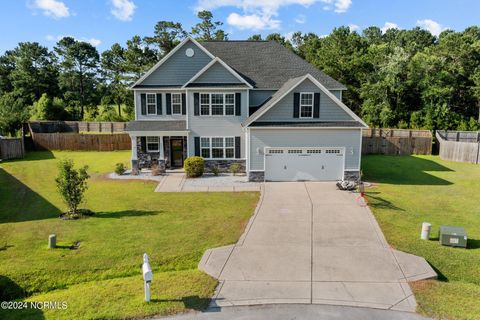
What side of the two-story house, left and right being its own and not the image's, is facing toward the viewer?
front

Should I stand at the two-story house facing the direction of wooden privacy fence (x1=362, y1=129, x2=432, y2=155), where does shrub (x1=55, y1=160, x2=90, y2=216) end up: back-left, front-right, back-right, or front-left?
back-right

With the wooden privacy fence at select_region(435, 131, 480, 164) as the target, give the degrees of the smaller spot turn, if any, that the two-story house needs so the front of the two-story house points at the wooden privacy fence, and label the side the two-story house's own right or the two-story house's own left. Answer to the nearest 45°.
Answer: approximately 90° to the two-story house's own left

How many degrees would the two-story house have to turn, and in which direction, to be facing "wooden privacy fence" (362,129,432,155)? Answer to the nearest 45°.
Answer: approximately 135° to its left

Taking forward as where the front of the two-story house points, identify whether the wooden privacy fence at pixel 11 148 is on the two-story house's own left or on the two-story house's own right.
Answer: on the two-story house's own right
